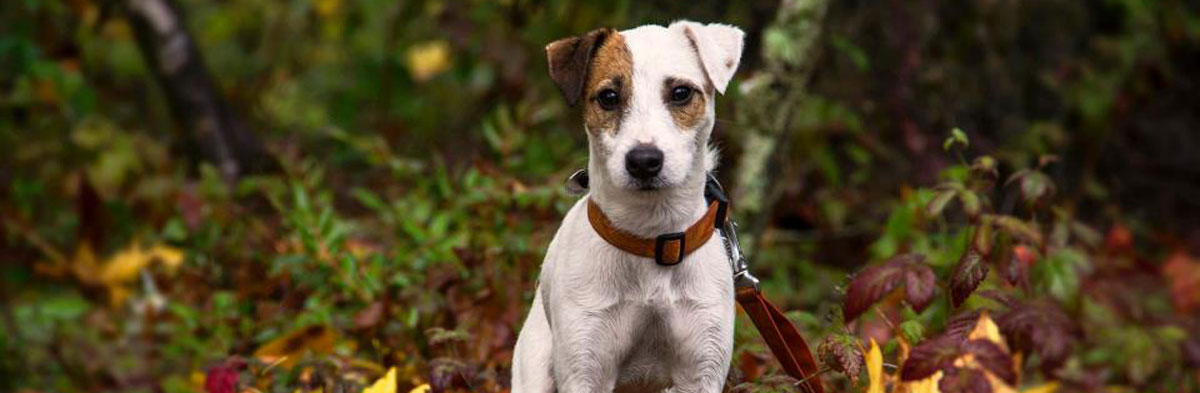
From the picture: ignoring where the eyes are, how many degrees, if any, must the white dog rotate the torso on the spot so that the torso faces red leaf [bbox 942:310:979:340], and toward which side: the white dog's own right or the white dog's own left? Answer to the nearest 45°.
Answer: approximately 135° to the white dog's own left

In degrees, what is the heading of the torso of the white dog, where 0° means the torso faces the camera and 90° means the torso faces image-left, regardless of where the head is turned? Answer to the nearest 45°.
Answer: approximately 0°

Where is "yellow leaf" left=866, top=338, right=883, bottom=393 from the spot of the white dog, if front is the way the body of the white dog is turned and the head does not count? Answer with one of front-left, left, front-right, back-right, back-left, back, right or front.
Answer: back-left

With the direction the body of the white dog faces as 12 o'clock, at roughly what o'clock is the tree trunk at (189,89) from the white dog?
The tree trunk is roughly at 5 o'clock from the white dog.

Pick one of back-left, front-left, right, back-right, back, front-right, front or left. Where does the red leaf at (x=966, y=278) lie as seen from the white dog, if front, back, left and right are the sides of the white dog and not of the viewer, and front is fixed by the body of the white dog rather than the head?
back-left

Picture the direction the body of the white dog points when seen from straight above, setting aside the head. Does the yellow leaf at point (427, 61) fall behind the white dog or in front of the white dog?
behind
